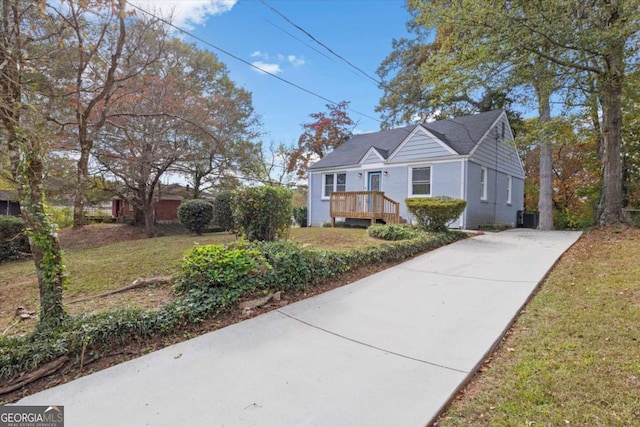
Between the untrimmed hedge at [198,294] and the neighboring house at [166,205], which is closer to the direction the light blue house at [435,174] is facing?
the untrimmed hedge

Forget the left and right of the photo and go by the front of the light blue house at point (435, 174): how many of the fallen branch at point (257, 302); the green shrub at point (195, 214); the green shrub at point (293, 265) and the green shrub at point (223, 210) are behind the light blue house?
0

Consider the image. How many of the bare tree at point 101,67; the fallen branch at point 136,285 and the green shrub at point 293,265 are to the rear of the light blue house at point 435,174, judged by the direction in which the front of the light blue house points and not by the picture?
0

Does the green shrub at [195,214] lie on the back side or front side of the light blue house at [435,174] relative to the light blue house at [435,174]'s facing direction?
on the front side

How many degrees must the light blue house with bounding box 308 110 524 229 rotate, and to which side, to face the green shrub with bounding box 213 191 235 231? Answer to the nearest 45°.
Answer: approximately 45° to its right

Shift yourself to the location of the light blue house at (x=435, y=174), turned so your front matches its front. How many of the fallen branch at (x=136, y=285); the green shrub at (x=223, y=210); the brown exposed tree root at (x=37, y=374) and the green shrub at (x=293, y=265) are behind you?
0

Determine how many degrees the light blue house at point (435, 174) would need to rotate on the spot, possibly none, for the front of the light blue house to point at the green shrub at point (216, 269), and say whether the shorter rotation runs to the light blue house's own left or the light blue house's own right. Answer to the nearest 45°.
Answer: approximately 45° to the light blue house's own left

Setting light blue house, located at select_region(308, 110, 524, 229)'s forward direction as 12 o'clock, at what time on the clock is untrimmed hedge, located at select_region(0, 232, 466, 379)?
The untrimmed hedge is roughly at 11 o'clock from the light blue house.

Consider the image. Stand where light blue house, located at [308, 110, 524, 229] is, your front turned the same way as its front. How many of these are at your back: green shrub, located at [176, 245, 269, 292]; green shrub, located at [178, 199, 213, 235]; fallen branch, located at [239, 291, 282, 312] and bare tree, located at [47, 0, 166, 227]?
0

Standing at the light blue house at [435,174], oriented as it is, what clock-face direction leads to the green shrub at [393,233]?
The green shrub is roughly at 11 o'clock from the light blue house.

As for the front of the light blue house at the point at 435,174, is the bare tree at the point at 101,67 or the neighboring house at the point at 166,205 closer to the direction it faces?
the bare tree

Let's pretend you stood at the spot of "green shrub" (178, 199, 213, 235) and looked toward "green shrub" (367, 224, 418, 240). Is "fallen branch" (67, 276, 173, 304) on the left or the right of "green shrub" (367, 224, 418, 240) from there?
right

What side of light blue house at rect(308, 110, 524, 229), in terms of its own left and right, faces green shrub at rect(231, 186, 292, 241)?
front

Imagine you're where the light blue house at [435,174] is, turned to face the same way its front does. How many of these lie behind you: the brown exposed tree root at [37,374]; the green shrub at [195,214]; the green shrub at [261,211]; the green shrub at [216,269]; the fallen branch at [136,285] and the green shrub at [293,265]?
0

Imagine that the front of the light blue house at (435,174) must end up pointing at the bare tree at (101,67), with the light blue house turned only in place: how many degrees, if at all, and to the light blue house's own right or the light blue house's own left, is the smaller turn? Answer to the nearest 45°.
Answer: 0° — it already faces it

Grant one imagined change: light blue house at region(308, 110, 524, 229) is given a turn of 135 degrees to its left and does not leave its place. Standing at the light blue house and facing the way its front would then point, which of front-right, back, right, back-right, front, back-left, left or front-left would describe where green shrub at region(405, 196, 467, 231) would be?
right

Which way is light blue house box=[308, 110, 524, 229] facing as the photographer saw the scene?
facing the viewer and to the left of the viewer

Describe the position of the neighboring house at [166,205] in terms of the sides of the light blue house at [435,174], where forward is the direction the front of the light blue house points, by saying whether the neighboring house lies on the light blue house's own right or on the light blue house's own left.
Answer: on the light blue house's own right
